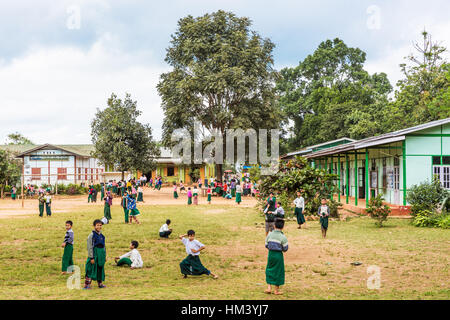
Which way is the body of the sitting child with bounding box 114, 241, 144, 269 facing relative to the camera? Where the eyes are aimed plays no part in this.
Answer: to the viewer's left

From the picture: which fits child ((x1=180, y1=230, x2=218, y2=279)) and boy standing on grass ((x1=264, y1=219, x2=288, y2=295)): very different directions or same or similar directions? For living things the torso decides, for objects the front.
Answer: very different directions

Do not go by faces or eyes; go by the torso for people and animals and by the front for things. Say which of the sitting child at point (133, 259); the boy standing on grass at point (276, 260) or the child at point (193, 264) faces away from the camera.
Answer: the boy standing on grass

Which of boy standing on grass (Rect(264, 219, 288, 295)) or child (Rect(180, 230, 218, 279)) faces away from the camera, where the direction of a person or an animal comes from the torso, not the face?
the boy standing on grass

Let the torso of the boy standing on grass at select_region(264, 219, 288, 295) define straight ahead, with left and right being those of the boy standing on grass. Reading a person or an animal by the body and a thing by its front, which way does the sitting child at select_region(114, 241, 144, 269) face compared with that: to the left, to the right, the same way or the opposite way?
to the left

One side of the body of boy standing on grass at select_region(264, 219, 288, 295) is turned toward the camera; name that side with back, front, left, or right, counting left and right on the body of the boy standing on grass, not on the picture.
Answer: back

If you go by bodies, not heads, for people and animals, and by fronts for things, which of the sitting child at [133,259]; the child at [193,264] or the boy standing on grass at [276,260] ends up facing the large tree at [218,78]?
the boy standing on grass
